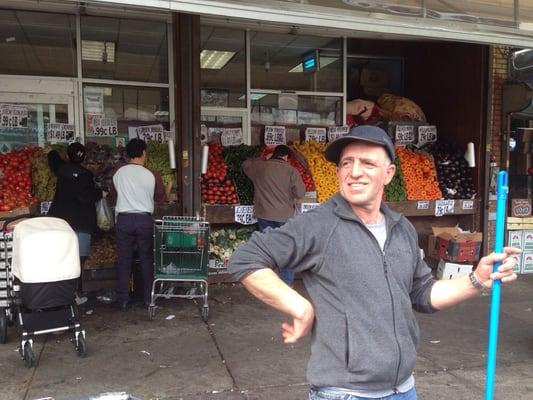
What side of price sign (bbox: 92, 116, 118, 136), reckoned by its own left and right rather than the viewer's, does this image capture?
front

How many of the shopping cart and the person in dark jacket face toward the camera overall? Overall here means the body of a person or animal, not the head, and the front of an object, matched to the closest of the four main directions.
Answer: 0

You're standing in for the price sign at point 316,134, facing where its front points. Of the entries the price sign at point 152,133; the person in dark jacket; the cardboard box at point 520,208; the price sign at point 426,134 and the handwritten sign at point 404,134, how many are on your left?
3

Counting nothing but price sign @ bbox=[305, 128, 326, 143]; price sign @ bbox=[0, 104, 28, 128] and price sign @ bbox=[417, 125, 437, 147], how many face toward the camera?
3

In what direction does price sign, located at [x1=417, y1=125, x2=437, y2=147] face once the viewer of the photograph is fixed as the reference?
facing the viewer

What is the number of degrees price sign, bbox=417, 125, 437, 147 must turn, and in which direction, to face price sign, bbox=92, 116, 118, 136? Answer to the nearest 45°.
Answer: approximately 45° to its right

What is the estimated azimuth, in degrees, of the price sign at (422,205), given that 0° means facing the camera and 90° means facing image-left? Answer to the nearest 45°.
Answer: approximately 0°

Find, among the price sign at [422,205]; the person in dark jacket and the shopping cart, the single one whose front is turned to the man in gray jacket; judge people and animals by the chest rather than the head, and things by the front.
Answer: the price sign

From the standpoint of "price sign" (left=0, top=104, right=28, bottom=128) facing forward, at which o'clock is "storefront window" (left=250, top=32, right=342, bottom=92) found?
The storefront window is roughly at 9 o'clock from the price sign.

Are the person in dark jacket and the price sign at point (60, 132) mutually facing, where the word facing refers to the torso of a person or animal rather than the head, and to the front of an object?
yes

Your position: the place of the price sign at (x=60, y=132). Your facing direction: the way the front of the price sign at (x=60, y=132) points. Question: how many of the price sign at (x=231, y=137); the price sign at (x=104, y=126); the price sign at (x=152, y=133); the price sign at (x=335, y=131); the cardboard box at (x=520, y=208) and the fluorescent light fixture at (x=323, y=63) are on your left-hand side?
6
